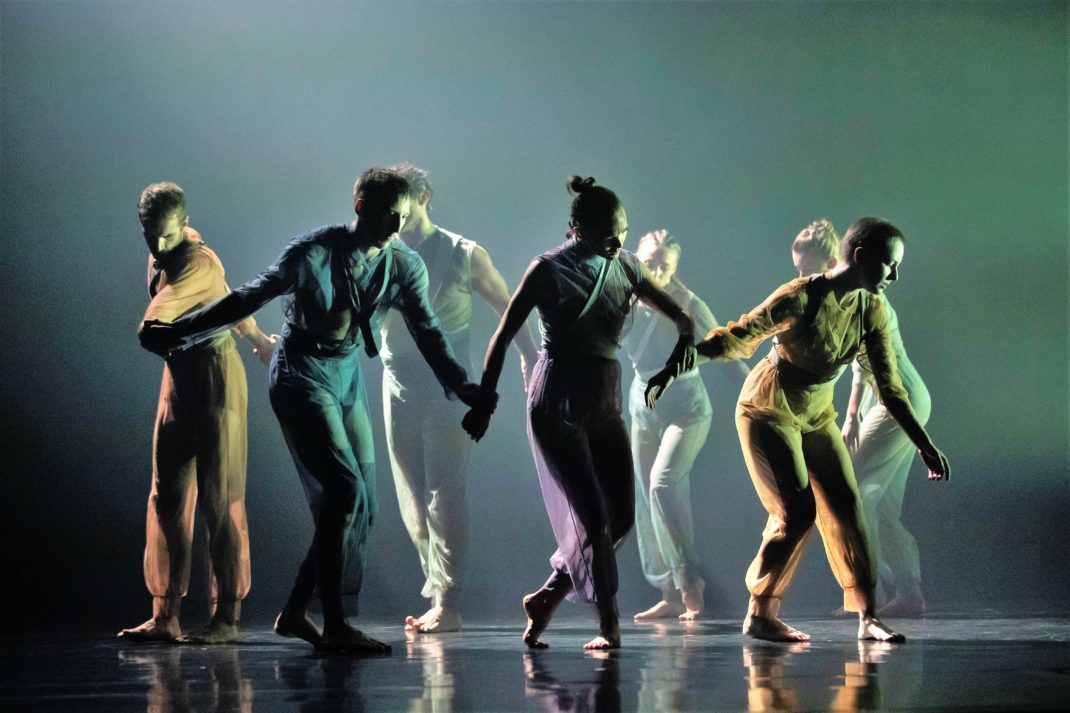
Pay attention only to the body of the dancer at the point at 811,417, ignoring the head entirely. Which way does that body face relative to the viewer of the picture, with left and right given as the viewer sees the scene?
facing the viewer and to the right of the viewer

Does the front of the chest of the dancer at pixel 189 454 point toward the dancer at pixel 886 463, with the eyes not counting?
no

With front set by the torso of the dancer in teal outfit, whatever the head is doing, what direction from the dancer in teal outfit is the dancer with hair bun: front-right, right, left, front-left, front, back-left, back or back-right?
front-left

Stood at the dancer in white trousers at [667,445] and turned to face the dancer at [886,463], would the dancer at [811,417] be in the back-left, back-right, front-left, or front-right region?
front-right

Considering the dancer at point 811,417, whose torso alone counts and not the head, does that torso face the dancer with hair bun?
no

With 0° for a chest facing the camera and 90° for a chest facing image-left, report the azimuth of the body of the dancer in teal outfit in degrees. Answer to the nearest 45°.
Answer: approximately 315°

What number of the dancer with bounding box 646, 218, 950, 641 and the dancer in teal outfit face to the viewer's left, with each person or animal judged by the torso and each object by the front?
0

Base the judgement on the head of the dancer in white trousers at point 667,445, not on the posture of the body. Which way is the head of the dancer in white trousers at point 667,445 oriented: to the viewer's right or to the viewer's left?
to the viewer's left

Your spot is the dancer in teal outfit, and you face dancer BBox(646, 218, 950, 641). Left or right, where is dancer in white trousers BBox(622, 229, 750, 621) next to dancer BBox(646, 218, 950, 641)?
left

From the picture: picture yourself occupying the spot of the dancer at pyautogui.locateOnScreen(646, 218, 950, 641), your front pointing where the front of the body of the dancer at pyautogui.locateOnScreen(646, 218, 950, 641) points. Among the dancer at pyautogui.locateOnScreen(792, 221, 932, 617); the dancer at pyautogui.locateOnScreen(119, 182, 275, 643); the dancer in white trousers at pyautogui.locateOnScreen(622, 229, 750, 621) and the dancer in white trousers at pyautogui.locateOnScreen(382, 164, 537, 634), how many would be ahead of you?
0

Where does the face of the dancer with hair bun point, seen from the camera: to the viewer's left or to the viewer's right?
to the viewer's right

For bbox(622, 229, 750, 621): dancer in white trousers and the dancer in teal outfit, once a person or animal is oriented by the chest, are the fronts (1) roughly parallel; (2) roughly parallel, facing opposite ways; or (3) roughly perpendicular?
roughly perpendicular

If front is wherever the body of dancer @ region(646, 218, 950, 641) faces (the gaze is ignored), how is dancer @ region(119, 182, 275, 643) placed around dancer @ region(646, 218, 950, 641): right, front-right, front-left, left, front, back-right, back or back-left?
back-right

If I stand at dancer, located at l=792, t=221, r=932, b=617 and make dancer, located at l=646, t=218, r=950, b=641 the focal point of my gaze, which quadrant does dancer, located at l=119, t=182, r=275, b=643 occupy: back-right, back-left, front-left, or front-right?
front-right

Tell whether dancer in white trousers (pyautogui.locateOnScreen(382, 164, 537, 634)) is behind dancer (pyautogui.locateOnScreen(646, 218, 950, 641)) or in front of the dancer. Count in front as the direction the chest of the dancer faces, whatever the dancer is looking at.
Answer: behind

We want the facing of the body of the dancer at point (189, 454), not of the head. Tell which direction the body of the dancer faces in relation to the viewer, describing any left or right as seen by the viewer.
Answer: facing the viewer and to the left of the viewer
